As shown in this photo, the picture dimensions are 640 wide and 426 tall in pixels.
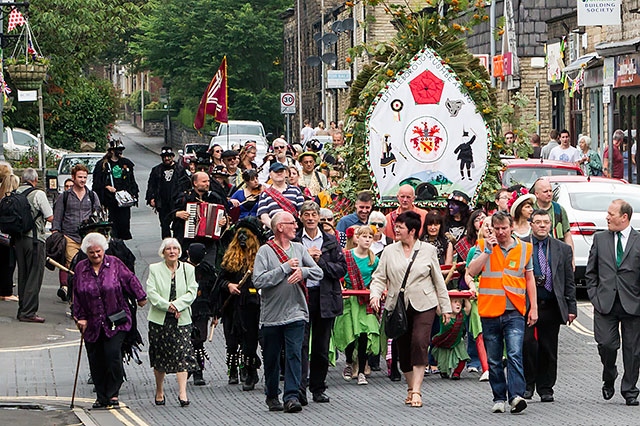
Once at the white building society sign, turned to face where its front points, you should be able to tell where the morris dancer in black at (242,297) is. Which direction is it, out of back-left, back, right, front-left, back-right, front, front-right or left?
front

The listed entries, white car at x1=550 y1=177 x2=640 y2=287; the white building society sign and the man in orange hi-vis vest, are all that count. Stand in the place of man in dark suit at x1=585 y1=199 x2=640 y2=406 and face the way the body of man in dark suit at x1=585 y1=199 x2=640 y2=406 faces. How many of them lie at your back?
2

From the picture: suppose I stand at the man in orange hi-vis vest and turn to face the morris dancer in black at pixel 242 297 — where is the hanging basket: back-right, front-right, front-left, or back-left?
front-right

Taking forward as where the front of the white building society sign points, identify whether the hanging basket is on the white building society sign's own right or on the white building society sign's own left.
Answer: on the white building society sign's own right

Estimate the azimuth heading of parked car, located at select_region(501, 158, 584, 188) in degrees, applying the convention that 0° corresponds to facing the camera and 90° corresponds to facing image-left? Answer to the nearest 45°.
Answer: approximately 45°

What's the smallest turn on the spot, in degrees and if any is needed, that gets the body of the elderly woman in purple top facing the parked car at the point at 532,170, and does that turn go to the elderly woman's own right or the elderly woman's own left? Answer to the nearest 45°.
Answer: approximately 135° to the elderly woman's own left

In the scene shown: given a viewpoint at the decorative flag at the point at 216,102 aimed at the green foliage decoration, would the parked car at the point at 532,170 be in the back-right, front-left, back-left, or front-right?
front-left

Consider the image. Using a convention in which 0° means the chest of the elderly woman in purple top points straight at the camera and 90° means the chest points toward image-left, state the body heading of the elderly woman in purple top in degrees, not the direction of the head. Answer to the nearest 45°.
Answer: approximately 0°

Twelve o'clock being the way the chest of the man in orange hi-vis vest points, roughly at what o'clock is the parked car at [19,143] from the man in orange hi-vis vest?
The parked car is roughly at 5 o'clock from the man in orange hi-vis vest.

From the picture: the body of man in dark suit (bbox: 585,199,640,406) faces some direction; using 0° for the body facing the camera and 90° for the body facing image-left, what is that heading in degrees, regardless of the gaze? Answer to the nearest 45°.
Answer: approximately 0°

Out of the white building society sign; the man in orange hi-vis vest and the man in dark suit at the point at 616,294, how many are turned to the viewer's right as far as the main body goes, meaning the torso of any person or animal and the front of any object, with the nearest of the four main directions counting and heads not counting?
0
